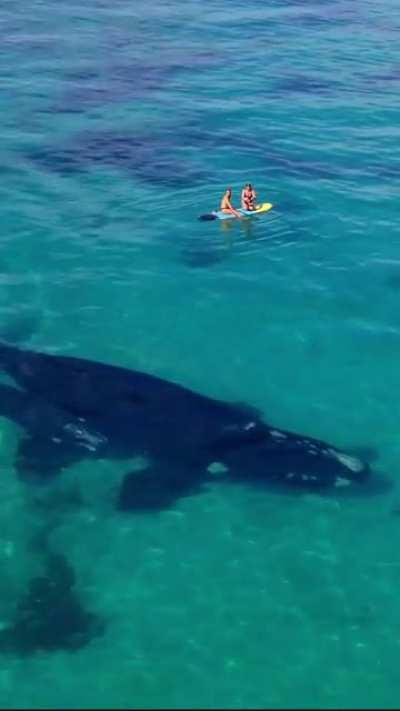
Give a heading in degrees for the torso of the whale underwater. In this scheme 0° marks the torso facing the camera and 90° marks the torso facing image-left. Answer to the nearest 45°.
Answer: approximately 270°
